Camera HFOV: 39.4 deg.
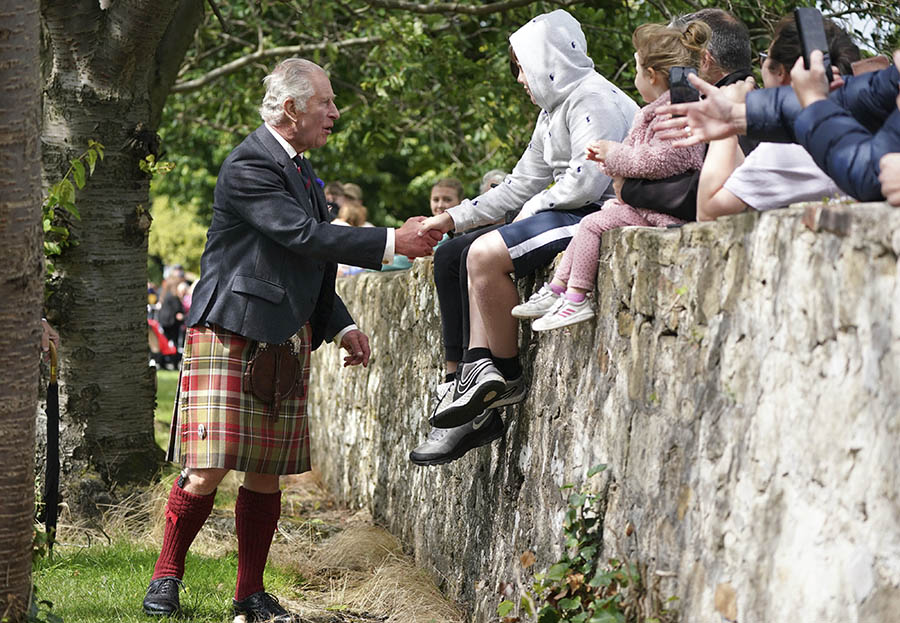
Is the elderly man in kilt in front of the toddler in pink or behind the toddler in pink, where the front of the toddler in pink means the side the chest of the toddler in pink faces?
in front

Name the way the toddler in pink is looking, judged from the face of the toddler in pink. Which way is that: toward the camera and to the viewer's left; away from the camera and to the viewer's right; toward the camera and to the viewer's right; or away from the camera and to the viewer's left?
away from the camera and to the viewer's left

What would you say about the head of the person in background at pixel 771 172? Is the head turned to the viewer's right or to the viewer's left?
to the viewer's left

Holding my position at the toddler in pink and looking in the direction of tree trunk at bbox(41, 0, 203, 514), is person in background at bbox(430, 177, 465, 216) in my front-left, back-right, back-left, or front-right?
front-right

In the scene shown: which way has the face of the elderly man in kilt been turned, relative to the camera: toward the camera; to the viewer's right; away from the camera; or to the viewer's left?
to the viewer's right

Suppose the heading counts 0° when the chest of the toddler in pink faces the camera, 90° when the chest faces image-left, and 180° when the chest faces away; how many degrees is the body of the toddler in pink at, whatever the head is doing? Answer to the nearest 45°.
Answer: approximately 90°
